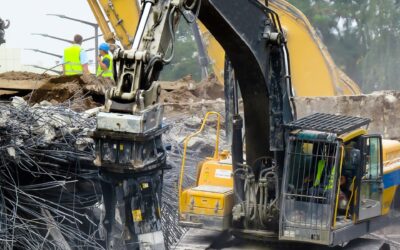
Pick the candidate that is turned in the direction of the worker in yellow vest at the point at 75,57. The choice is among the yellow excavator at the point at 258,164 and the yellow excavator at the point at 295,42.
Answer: the yellow excavator at the point at 295,42

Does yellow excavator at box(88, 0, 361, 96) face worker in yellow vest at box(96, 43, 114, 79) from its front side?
yes

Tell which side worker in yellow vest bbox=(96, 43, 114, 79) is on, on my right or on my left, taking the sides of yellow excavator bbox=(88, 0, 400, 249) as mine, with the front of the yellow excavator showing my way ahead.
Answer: on my right

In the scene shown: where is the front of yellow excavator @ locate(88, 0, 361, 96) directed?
to the viewer's left

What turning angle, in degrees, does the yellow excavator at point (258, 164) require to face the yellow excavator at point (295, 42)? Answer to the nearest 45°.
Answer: approximately 135° to its right

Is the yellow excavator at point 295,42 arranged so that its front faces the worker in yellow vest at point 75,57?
yes

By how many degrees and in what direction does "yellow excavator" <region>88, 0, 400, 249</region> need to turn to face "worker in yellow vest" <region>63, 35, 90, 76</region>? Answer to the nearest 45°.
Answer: approximately 90° to its right

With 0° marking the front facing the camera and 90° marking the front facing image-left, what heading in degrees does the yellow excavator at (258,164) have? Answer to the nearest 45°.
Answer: approximately 45°
